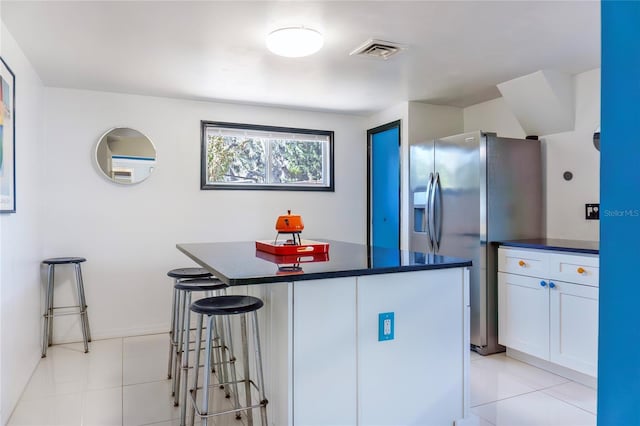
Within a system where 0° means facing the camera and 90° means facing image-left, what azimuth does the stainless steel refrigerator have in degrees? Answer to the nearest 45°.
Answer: approximately 45°

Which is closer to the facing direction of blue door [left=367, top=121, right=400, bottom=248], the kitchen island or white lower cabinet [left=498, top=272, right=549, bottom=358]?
the kitchen island

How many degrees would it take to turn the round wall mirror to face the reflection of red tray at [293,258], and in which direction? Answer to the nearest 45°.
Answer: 0° — it already faces it

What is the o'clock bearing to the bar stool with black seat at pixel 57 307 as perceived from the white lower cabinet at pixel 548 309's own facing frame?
The bar stool with black seat is roughly at 1 o'clock from the white lower cabinet.

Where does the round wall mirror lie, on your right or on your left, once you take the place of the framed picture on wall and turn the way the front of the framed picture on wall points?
on your left

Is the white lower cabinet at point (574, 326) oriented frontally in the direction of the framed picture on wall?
yes

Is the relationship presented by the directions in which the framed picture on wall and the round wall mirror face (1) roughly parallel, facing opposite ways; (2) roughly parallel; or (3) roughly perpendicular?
roughly perpendicular

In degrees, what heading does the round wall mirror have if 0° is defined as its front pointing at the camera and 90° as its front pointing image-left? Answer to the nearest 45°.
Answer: approximately 0°

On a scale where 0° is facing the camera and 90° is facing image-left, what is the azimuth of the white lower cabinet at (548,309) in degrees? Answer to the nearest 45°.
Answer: approximately 45°

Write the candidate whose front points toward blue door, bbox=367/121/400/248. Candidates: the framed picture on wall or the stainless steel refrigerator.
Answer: the framed picture on wall

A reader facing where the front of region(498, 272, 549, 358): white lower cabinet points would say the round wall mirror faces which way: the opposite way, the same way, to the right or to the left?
to the left

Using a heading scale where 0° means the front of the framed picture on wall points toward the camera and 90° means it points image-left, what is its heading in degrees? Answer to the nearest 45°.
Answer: approximately 270°
